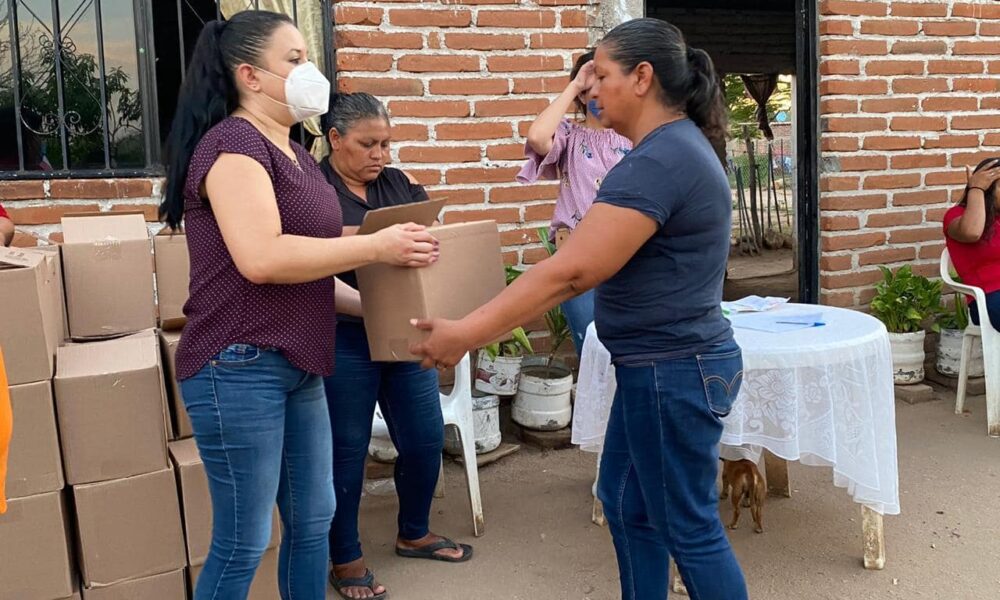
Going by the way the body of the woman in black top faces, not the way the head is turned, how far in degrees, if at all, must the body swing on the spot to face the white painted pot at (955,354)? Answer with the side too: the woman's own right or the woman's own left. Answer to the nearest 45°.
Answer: approximately 90° to the woman's own left
